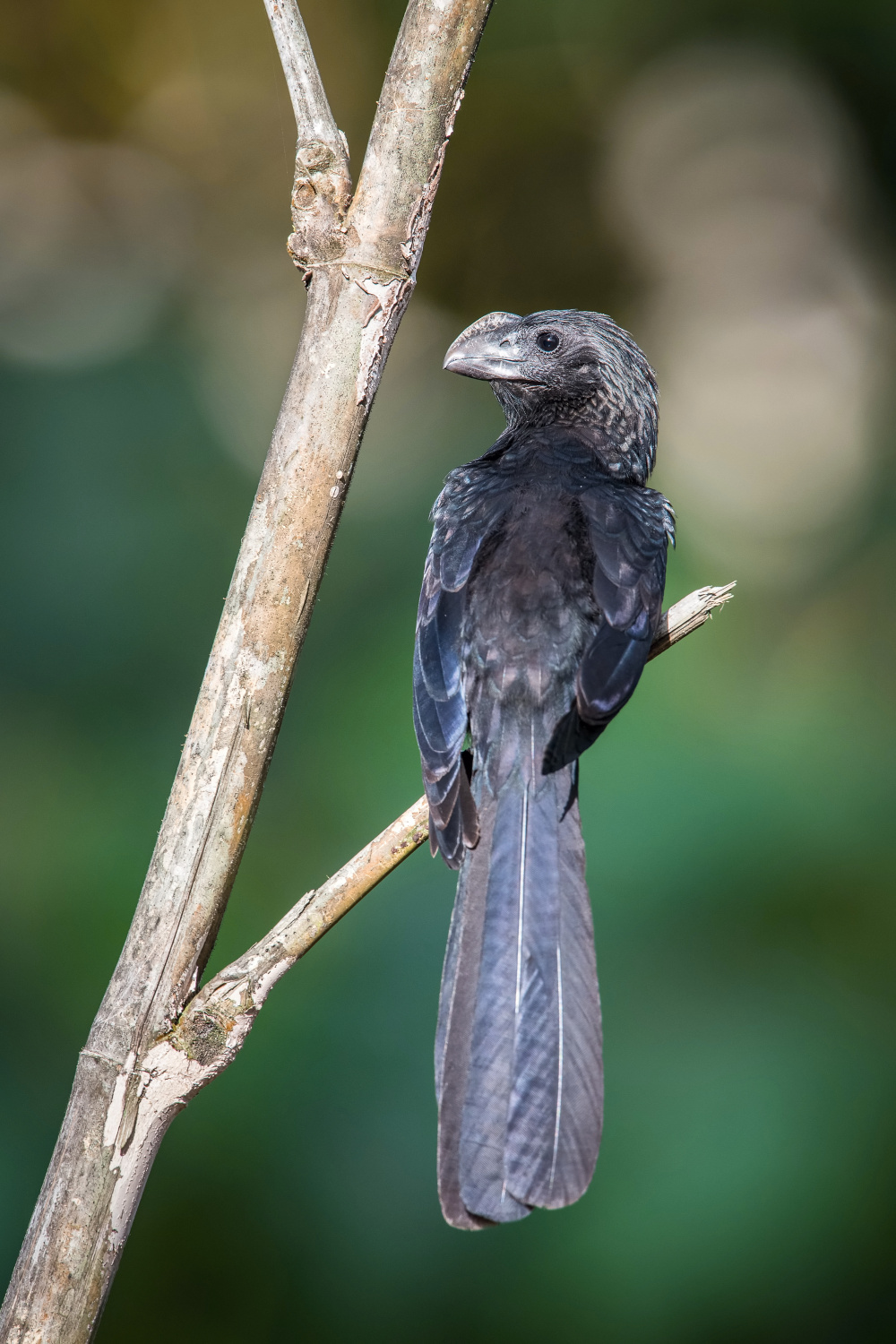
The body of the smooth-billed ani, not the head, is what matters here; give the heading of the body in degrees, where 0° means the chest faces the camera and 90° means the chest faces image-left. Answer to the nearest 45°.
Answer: approximately 180°
